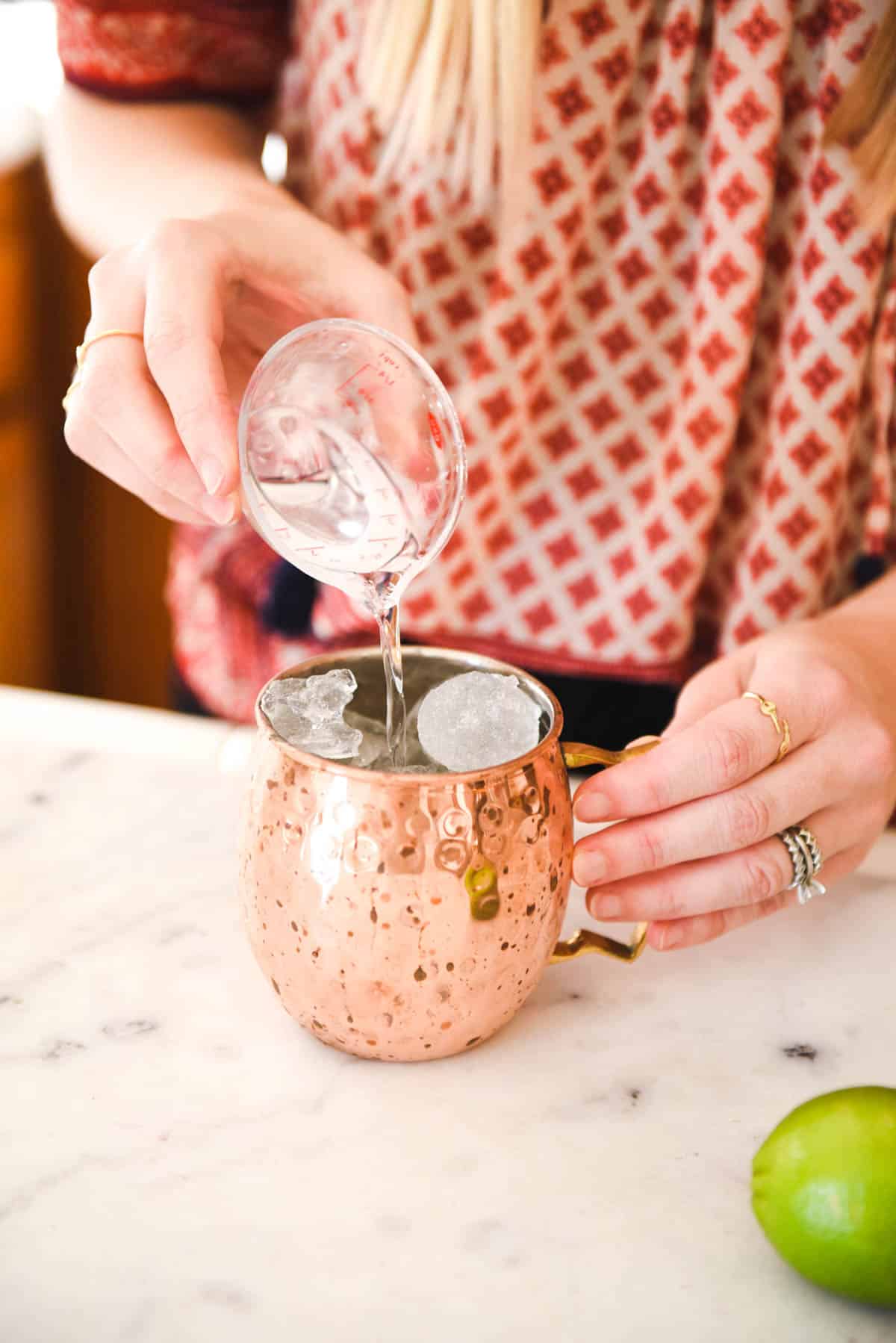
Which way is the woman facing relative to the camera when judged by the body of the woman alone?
toward the camera

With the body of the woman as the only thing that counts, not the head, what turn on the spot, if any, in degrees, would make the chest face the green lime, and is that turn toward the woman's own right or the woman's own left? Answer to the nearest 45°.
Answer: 0° — they already face it

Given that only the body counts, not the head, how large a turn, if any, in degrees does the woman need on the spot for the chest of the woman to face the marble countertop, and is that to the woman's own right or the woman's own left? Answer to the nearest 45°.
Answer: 0° — they already face it
